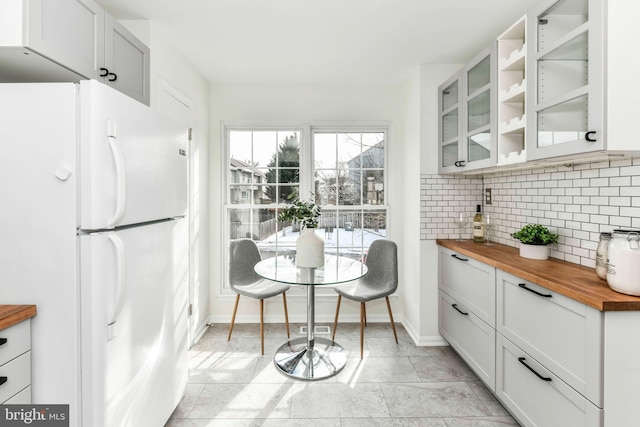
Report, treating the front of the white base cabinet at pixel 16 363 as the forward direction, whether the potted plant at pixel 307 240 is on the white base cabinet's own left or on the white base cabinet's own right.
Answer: on the white base cabinet's own left

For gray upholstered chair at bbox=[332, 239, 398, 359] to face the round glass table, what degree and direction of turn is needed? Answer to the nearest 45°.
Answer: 0° — it already faces it

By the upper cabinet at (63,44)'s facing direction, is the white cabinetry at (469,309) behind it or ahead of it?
ahead

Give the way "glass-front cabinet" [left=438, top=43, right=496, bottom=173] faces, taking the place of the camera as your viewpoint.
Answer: facing the viewer and to the left of the viewer

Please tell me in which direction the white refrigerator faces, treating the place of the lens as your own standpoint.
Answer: facing the viewer and to the right of the viewer

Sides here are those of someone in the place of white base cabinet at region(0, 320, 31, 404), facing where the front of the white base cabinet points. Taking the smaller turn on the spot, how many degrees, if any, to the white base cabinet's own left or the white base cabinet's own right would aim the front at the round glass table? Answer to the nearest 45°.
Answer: approximately 45° to the white base cabinet's own left

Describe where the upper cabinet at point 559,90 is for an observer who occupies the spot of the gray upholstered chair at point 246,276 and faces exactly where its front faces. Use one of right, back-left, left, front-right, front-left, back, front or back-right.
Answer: front

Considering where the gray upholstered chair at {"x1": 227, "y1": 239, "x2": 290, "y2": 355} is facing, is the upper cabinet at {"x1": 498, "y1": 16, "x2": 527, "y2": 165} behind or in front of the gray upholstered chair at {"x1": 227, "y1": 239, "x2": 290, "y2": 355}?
in front

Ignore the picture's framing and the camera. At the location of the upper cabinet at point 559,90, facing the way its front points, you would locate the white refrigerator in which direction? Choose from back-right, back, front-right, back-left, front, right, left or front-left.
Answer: front

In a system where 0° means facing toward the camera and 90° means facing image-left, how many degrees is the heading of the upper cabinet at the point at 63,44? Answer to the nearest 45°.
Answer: approximately 315°

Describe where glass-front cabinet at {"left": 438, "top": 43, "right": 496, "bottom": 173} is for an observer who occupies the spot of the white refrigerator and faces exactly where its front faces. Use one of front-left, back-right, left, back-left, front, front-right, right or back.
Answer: front-left

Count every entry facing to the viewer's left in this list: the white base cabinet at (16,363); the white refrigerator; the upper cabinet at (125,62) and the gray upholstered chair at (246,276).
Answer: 0

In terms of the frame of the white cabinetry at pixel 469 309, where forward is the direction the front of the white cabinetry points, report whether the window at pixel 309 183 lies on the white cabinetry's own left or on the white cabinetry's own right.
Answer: on the white cabinetry's own right

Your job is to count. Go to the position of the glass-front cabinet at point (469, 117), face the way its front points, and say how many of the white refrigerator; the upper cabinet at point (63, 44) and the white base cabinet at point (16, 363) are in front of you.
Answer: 3
